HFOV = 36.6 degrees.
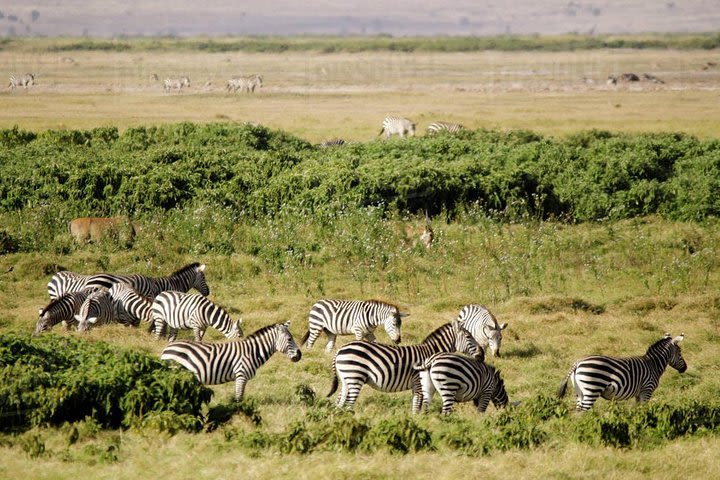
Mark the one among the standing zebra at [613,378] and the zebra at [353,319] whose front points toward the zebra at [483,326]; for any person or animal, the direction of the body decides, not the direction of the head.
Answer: the zebra at [353,319]

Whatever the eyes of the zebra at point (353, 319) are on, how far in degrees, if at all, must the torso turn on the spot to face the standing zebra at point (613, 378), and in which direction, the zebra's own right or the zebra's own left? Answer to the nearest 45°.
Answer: approximately 45° to the zebra's own right

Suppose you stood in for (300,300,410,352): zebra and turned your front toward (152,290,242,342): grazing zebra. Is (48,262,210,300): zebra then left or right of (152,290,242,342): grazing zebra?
right

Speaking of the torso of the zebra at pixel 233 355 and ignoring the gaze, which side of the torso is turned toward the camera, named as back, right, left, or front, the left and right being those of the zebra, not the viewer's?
right

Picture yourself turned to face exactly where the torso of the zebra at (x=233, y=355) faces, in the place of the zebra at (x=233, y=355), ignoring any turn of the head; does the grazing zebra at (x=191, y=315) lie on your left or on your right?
on your left

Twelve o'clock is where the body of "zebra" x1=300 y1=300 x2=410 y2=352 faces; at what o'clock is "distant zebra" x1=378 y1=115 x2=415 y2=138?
The distant zebra is roughly at 9 o'clock from the zebra.

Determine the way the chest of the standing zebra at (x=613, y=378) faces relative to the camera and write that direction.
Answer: to the viewer's right

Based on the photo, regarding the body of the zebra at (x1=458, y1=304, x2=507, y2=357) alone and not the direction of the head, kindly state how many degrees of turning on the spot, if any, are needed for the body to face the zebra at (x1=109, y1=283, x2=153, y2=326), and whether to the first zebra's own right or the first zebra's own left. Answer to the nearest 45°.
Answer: approximately 135° to the first zebra's own right

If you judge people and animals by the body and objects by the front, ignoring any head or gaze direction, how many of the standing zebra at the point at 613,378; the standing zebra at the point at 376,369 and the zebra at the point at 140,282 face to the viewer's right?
3

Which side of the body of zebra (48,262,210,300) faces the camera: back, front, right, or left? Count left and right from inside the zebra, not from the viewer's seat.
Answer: right

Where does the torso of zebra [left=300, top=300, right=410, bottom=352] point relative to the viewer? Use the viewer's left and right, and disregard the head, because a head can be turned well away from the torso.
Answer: facing to the right of the viewer

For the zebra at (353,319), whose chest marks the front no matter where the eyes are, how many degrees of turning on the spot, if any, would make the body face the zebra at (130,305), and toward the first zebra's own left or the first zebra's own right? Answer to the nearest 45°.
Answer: approximately 180°

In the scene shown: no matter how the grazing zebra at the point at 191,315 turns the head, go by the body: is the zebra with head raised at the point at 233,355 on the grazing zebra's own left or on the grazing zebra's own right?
on the grazing zebra's own right

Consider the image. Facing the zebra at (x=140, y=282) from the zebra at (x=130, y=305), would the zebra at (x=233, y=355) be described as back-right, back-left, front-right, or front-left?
back-right

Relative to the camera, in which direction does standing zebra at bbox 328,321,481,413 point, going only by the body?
to the viewer's right
